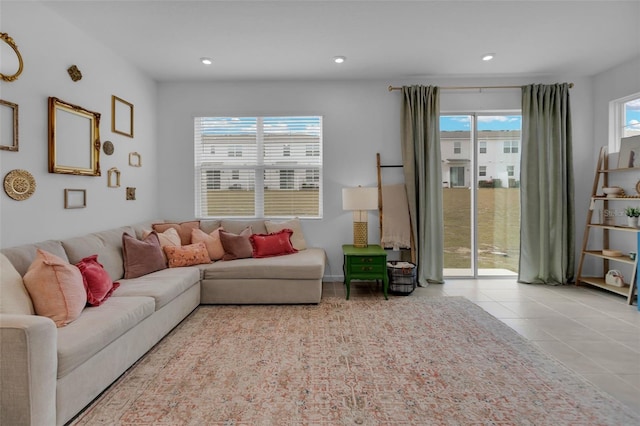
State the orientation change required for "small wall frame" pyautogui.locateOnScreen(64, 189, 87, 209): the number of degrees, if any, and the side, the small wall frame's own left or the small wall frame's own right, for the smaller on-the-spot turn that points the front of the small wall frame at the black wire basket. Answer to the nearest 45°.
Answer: approximately 45° to the small wall frame's own left

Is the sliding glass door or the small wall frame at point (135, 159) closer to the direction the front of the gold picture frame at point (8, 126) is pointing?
the sliding glass door

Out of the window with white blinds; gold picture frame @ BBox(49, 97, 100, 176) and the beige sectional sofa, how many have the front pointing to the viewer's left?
0

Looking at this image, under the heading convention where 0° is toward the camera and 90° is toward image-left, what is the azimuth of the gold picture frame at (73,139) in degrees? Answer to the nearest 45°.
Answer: approximately 315°

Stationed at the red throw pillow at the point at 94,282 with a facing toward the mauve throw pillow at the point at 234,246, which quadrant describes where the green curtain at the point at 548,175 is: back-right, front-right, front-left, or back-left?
front-right

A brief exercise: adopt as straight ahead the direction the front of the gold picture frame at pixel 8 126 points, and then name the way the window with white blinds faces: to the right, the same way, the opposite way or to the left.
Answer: to the right

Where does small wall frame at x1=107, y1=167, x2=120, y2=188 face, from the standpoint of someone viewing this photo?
facing the viewer and to the right of the viewer

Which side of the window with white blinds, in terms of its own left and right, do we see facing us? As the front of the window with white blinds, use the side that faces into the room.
front
